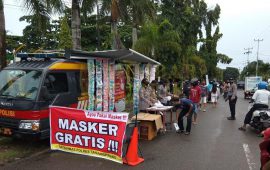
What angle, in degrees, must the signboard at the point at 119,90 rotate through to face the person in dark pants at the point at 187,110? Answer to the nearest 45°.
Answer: approximately 45° to its left

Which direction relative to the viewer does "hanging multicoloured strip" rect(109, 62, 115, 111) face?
toward the camera

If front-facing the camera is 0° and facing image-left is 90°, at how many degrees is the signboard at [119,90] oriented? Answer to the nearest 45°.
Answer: approximately 0°

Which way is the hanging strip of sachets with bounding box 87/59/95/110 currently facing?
toward the camera

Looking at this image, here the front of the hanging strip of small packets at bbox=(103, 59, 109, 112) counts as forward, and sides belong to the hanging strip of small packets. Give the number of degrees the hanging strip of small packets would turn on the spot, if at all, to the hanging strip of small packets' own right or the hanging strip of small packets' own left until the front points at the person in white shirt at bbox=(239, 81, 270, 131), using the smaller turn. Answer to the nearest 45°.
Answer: approximately 90° to the hanging strip of small packets' own left

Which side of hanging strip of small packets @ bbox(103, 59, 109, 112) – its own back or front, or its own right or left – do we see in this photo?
front

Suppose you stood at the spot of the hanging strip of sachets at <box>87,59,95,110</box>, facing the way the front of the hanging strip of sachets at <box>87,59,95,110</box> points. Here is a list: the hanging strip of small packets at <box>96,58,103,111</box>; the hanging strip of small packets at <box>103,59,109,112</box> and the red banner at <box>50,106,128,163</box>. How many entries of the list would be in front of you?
1

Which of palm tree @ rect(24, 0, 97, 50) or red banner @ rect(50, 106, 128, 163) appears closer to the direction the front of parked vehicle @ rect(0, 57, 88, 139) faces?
the red banner
